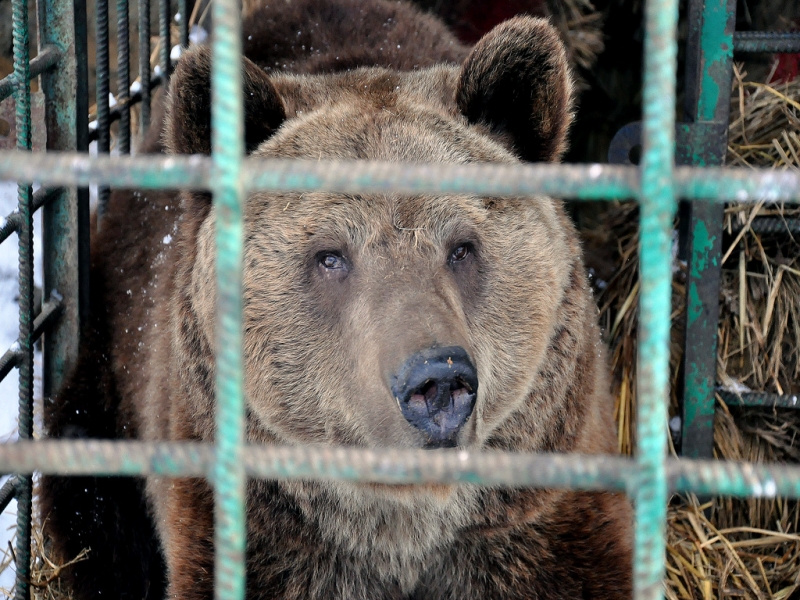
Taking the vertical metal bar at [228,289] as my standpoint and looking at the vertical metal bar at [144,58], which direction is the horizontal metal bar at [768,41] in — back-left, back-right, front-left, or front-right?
front-right

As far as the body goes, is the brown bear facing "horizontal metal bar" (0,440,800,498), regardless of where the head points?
yes

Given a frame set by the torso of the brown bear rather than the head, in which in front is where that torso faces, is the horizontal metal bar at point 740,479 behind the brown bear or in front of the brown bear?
in front

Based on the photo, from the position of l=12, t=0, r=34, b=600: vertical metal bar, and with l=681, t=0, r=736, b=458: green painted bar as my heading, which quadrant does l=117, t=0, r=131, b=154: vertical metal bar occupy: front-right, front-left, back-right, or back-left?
front-left

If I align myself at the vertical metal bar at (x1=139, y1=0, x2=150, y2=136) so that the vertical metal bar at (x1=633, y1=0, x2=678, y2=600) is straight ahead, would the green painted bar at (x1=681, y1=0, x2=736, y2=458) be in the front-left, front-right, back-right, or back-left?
front-left

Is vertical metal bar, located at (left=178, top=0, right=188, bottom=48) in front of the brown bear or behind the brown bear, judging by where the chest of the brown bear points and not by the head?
behind

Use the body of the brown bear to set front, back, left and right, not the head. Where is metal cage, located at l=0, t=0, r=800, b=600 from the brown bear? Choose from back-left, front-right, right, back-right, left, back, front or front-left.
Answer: front

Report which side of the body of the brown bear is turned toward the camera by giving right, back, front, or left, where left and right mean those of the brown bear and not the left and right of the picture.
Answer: front
